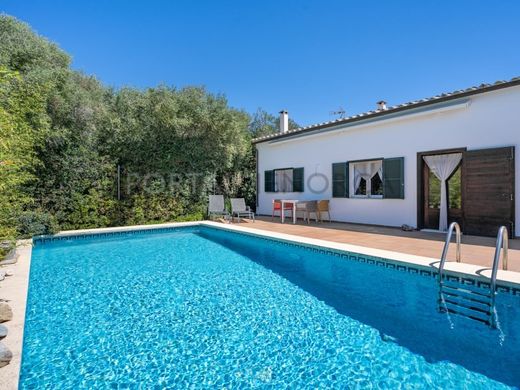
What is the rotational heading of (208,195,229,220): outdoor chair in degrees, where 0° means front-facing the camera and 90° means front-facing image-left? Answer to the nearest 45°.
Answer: approximately 315°

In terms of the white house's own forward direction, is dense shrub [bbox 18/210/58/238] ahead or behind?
ahead

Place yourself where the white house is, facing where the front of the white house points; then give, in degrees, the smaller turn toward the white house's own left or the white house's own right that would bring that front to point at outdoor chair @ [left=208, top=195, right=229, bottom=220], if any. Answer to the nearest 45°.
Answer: approximately 45° to the white house's own right
